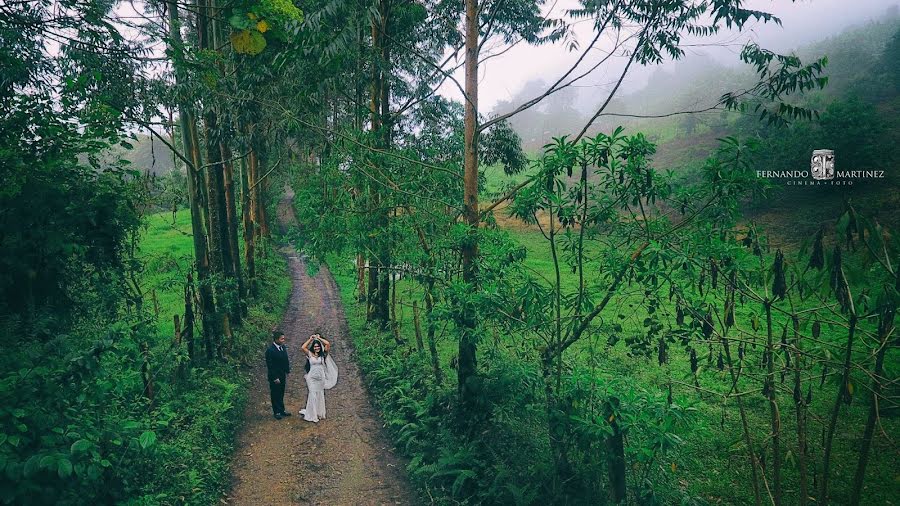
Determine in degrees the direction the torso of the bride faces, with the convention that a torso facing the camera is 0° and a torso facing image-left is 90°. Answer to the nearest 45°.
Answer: approximately 0°

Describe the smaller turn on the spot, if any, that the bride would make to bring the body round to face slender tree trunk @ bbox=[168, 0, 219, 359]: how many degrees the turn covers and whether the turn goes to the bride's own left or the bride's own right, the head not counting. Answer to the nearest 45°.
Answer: approximately 135° to the bride's own right

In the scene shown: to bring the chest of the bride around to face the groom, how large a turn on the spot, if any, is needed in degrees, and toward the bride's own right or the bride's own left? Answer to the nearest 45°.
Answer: approximately 90° to the bride's own right

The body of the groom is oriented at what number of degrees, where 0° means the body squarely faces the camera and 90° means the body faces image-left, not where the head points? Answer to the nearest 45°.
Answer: approximately 315°

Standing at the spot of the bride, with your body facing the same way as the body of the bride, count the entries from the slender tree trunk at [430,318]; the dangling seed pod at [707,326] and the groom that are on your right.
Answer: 1

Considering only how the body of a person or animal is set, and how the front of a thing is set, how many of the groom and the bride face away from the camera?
0

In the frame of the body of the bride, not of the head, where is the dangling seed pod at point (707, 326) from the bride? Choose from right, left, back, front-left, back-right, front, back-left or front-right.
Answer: front-left
